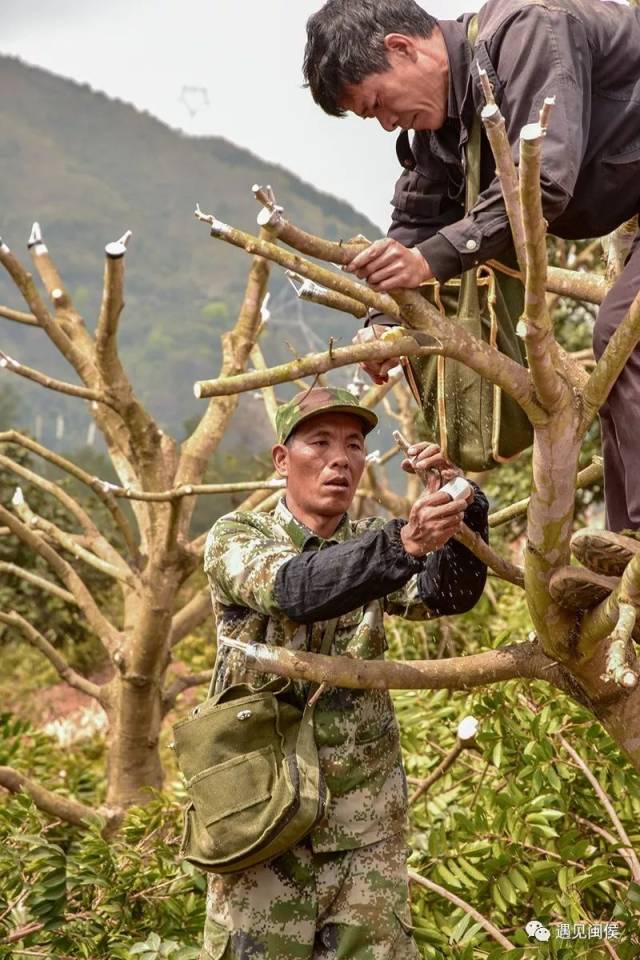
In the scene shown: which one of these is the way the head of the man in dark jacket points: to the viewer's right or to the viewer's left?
to the viewer's left

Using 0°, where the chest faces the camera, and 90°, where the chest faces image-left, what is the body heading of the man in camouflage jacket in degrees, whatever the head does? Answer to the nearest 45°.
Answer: approximately 315°

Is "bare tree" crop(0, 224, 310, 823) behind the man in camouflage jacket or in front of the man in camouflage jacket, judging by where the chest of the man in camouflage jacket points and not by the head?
behind
